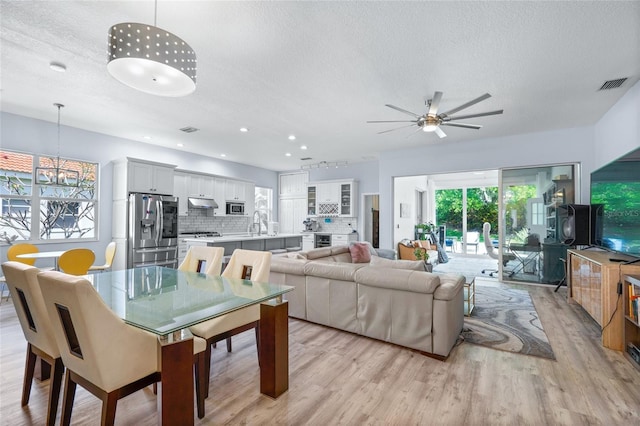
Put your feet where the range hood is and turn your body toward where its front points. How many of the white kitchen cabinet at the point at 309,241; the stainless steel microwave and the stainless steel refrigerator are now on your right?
1

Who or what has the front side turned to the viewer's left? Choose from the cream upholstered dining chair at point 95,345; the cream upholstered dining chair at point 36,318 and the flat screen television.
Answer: the flat screen television

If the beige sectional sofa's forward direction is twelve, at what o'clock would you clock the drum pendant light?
The drum pendant light is roughly at 6 o'clock from the beige sectional sofa.

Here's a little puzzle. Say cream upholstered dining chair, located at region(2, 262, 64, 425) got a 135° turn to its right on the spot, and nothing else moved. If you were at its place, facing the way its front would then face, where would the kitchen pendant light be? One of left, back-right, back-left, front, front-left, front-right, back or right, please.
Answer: back

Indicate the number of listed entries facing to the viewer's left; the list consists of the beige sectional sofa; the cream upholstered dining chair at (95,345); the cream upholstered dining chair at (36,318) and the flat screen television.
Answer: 1

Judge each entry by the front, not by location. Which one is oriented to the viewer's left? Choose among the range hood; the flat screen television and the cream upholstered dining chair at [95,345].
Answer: the flat screen television

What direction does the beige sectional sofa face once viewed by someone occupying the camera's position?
facing away from the viewer and to the right of the viewer

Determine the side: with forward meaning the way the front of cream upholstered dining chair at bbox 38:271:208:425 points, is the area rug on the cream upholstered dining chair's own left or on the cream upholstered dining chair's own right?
on the cream upholstered dining chair's own right

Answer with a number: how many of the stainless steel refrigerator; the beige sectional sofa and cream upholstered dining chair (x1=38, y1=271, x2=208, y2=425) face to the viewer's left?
0

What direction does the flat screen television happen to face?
to the viewer's left

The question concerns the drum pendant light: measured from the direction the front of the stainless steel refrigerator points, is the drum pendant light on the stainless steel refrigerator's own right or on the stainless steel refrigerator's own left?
on the stainless steel refrigerator's own right

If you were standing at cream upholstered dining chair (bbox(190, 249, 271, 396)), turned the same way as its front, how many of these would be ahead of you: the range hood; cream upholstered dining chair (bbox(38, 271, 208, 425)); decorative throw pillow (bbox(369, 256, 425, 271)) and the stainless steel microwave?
1
